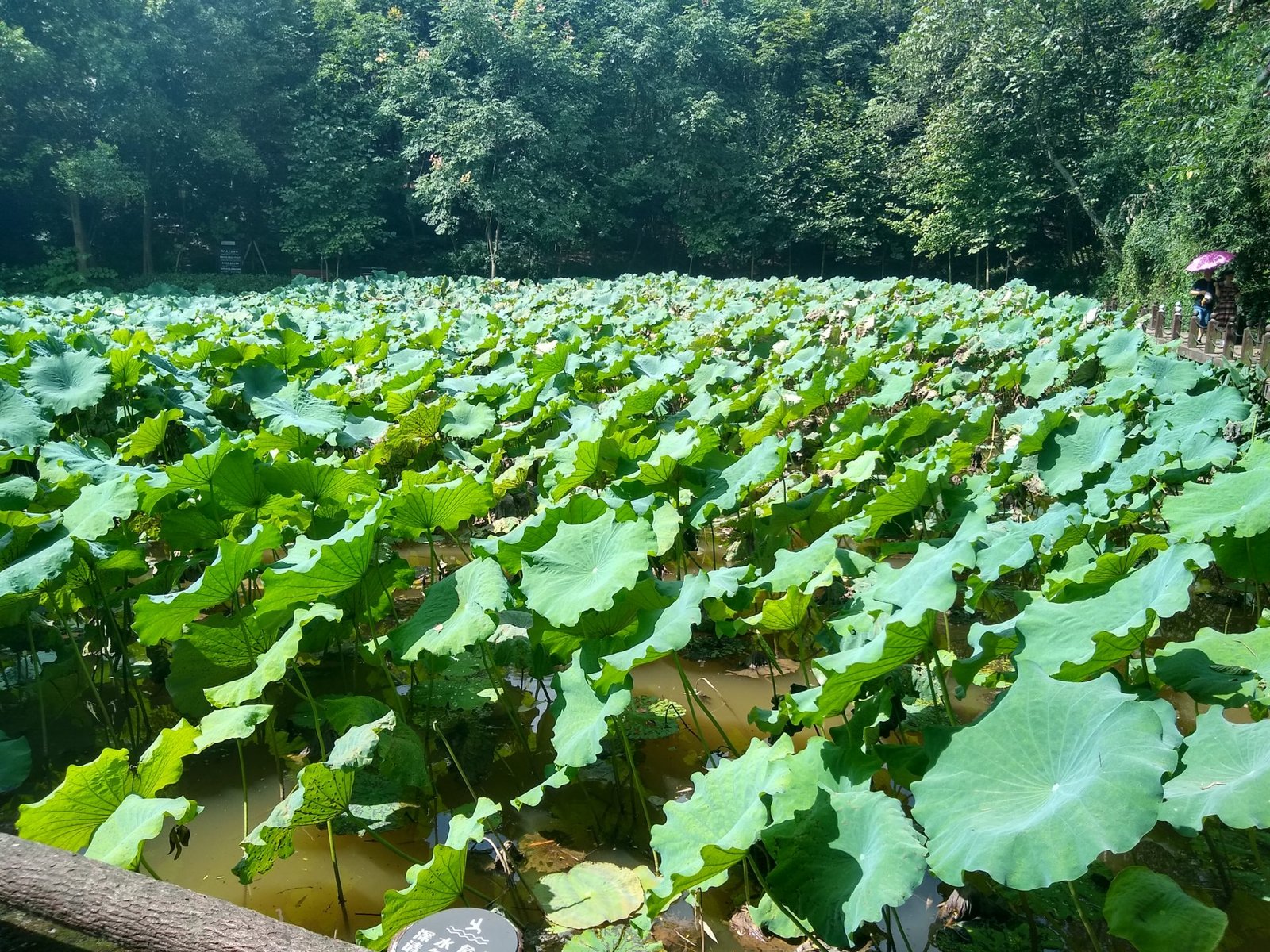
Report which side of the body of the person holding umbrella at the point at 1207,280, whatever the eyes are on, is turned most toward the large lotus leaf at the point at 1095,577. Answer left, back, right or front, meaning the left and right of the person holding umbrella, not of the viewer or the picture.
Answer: front

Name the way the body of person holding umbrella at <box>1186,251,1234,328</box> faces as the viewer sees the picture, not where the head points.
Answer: toward the camera

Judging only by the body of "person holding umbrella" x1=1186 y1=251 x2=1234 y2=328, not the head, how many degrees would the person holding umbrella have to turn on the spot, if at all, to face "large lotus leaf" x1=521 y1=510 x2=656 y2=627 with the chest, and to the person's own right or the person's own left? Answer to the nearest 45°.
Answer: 0° — they already face it

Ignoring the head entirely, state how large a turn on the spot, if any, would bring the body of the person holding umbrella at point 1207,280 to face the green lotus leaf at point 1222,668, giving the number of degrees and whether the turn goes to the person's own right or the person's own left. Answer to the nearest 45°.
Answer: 0° — they already face it

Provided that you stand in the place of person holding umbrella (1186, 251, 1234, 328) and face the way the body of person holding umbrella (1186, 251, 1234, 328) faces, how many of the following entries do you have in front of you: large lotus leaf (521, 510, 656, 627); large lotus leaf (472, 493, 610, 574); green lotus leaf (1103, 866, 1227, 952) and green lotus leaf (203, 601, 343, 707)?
4

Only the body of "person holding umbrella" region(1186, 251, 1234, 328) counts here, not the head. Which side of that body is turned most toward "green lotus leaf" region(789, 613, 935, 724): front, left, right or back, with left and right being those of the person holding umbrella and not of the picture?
front

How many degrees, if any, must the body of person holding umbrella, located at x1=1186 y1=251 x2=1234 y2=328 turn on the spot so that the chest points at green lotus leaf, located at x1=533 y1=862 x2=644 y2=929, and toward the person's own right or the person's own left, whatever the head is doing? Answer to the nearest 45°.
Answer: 0° — they already face it

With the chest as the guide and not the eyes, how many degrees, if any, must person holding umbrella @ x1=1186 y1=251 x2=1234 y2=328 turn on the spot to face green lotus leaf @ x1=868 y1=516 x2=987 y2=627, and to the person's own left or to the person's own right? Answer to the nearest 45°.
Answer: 0° — they already face it

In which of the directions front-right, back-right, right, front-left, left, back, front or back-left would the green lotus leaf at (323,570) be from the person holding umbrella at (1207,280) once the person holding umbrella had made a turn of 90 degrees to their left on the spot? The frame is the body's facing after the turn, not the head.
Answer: right

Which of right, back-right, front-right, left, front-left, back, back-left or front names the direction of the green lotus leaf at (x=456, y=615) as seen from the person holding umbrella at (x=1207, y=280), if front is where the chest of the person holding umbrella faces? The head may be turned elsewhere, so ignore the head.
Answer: front

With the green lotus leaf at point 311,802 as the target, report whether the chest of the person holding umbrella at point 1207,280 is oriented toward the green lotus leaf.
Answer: yes

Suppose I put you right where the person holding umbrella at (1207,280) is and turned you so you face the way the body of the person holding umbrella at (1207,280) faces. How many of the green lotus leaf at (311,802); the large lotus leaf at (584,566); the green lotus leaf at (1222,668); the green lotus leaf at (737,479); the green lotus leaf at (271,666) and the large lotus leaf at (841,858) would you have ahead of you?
6

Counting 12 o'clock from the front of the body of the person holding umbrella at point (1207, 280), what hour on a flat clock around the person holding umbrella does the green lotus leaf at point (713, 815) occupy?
The green lotus leaf is roughly at 12 o'clock from the person holding umbrella.

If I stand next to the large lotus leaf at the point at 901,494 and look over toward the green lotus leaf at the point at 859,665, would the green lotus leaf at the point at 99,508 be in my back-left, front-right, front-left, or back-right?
front-right
